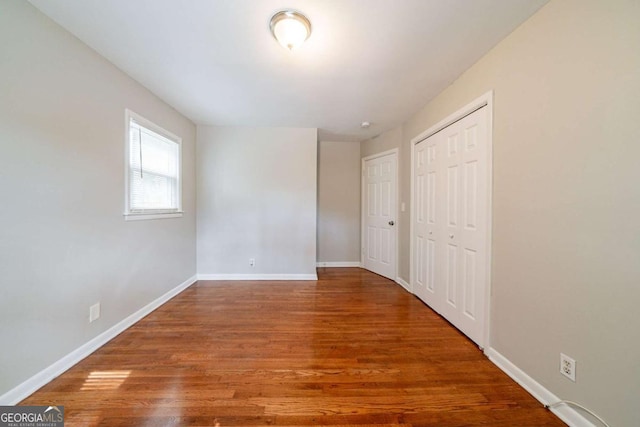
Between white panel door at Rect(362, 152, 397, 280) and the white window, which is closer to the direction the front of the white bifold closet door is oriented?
the white window

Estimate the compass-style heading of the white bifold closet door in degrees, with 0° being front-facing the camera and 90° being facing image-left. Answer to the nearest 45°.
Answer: approximately 45°
